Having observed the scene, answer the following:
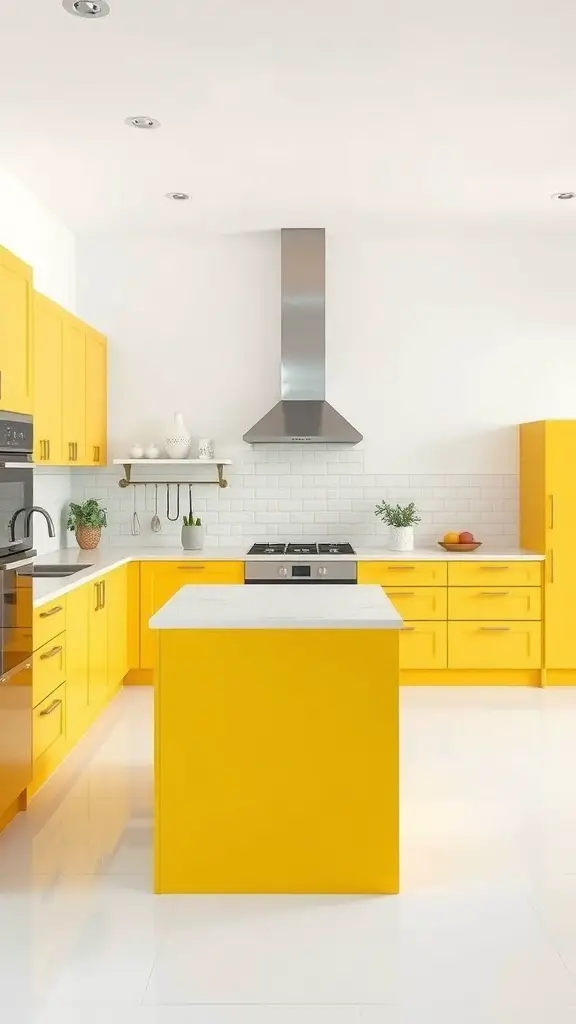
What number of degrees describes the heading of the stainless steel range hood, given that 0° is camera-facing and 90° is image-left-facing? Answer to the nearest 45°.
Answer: approximately 0°

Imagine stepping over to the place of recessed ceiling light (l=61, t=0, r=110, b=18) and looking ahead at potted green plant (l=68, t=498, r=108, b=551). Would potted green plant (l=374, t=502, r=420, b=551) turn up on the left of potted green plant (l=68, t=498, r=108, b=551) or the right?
right

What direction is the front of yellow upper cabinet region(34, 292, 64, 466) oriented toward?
to the viewer's right

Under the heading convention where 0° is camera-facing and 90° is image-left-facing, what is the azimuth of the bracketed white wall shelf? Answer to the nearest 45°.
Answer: approximately 0°

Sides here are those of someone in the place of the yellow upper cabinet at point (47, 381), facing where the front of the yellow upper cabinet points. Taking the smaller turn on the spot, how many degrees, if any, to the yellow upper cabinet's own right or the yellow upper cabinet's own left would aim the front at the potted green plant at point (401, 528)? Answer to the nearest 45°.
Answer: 0° — it already faces it

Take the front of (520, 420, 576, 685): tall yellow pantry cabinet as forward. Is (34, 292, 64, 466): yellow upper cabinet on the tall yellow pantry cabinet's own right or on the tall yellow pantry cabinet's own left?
on the tall yellow pantry cabinet's own right
